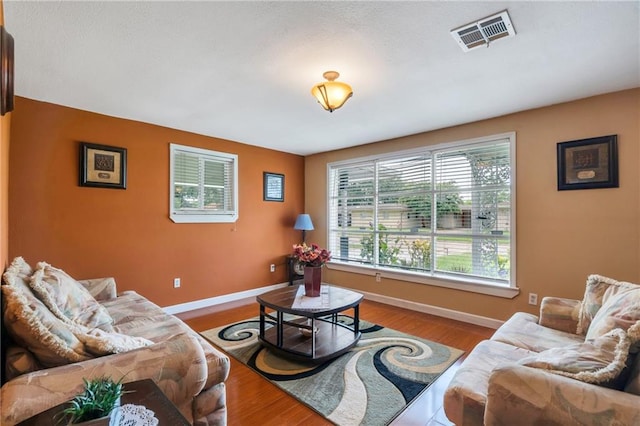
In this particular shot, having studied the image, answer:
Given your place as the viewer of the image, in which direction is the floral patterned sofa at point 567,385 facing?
facing to the left of the viewer

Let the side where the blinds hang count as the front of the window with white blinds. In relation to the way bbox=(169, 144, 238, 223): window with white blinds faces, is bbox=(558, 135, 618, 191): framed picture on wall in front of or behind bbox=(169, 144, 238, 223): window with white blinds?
in front

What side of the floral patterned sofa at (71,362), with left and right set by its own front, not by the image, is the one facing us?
right

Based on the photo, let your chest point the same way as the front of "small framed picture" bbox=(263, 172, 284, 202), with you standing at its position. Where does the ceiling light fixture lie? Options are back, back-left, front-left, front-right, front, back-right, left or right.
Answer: front-right

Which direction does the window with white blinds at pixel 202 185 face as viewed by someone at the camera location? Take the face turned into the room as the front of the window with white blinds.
facing the viewer and to the right of the viewer

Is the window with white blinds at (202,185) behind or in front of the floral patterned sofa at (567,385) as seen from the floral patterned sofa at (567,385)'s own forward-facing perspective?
in front

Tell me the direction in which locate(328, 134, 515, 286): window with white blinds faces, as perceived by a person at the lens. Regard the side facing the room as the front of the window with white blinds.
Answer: facing the viewer and to the left of the viewer

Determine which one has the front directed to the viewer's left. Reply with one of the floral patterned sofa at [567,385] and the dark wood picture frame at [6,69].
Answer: the floral patterned sofa

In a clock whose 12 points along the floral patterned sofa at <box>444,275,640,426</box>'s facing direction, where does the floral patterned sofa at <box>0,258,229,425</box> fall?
the floral patterned sofa at <box>0,258,229,425</box> is roughly at 11 o'clock from the floral patterned sofa at <box>444,275,640,426</box>.

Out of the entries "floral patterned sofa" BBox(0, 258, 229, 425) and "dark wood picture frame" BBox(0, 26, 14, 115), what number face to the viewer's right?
2

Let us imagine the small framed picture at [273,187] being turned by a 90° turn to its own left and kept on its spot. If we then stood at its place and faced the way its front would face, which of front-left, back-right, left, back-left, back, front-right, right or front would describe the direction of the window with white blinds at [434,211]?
right

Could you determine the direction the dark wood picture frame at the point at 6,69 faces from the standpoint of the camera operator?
facing to the right of the viewer

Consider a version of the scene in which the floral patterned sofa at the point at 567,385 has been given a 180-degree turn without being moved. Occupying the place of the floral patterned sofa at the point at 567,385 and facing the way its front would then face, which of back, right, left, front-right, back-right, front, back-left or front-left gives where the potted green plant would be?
back-right

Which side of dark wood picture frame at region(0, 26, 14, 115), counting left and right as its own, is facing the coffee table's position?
front
